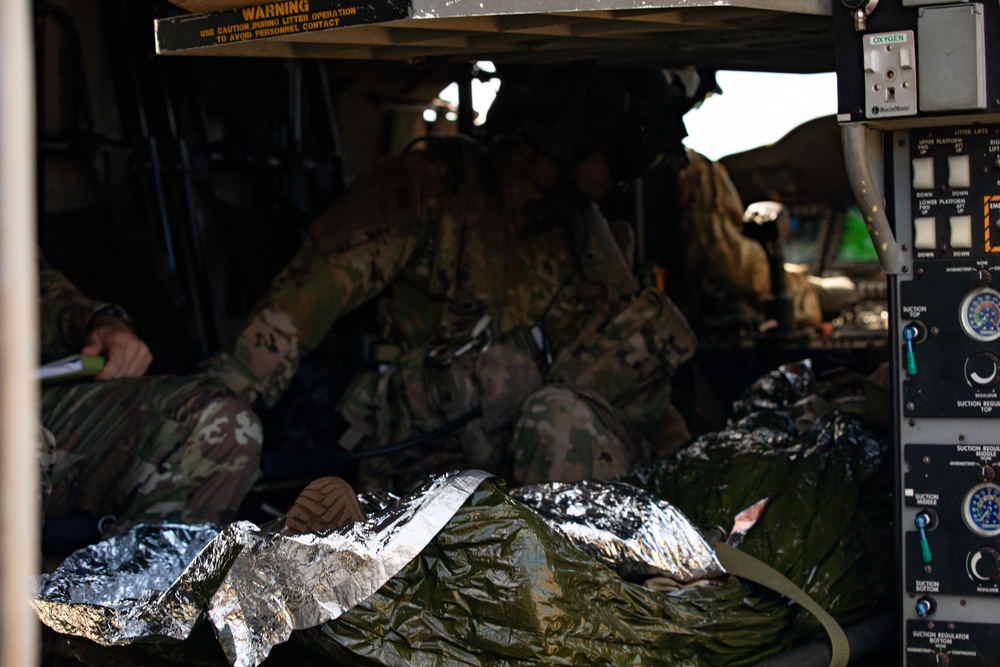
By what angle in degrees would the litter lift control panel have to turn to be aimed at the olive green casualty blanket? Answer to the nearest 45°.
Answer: approximately 45° to its right

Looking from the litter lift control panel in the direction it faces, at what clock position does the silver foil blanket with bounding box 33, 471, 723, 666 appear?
The silver foil blanket is roughly at 2 o'clock from the litter lift control panel.

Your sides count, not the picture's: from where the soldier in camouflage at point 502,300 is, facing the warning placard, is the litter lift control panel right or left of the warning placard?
left

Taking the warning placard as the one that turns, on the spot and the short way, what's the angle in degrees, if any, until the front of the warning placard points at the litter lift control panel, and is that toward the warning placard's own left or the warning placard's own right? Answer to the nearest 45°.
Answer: approximately 90° to the warning placard's own left

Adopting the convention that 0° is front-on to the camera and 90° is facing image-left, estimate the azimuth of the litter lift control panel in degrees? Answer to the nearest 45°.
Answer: approximately 0°

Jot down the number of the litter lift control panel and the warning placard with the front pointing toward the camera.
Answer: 2
